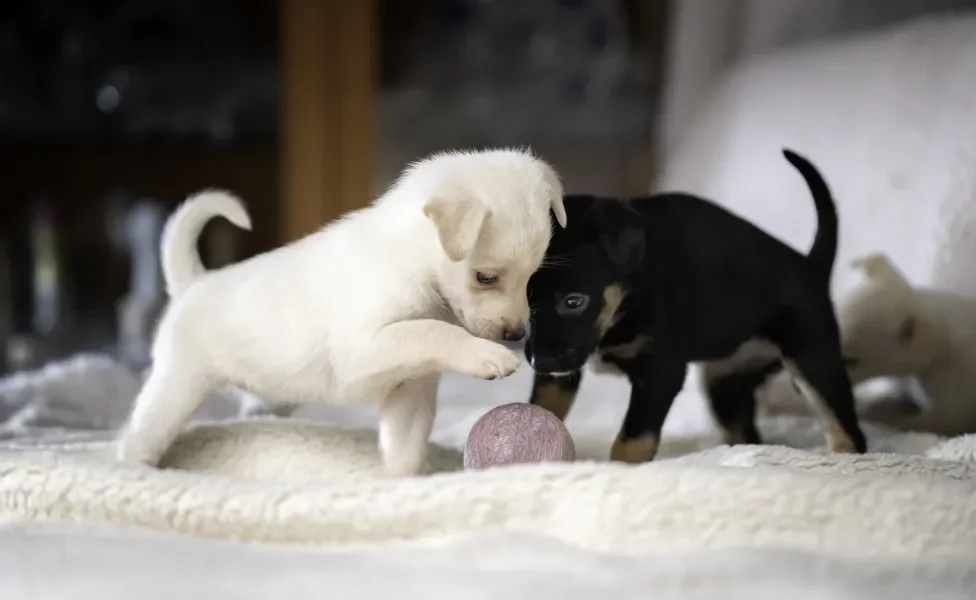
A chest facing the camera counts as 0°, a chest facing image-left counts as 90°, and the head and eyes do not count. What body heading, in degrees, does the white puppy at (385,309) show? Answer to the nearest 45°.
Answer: approximately 270°

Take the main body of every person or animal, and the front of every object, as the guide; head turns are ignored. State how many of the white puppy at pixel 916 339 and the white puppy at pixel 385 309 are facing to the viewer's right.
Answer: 1

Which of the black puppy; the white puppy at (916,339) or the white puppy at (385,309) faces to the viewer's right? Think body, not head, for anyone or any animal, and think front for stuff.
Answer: the white puppy at (385,309)

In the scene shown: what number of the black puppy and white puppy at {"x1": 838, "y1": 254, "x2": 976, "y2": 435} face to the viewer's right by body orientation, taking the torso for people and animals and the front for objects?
0

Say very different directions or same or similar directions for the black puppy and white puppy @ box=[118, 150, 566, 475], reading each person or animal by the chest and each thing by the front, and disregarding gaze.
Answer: very different directions

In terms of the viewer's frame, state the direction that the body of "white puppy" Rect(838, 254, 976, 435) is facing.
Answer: to the viewer's left

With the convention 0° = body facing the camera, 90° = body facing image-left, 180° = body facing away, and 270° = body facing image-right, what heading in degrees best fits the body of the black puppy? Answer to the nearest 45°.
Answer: approximately 90°
